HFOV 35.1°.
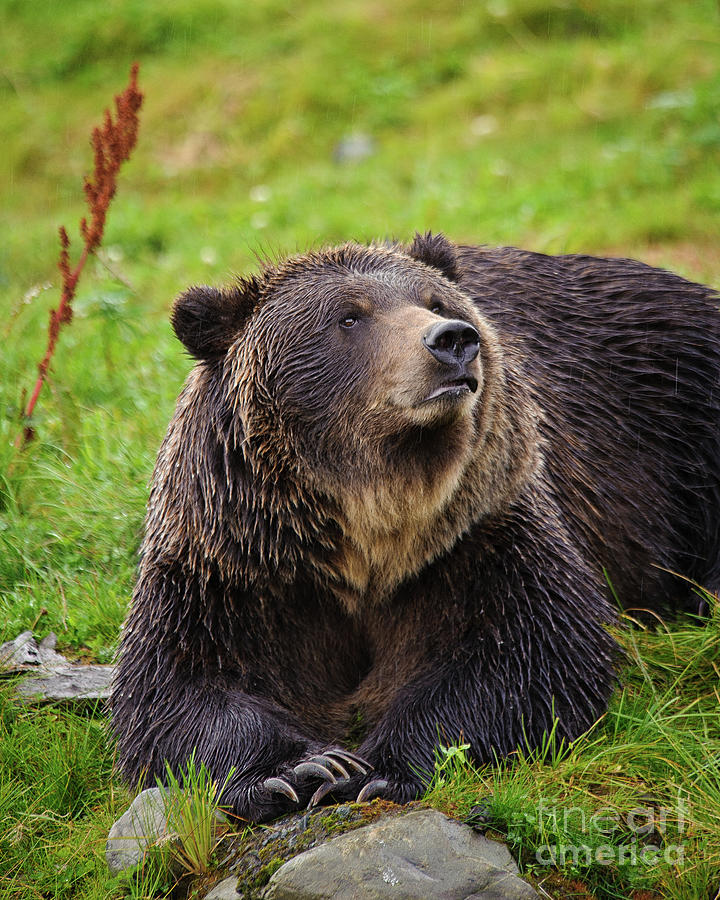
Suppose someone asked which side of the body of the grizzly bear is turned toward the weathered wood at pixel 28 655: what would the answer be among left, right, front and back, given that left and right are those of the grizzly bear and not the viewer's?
right

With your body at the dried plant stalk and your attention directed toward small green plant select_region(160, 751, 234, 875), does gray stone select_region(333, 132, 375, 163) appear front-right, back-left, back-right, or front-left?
back-left

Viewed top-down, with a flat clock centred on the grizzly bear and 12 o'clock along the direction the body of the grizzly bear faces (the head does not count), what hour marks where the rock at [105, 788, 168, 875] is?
The rock is roughly at 12 o'clock from the grizzly bear.

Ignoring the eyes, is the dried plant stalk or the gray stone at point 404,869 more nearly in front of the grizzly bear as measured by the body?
the gray stone

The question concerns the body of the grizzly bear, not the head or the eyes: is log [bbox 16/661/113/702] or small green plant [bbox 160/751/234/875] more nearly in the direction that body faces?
the small green plant

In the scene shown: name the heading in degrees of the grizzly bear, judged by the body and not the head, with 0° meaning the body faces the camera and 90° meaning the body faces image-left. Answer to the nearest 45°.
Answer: approximately 45°

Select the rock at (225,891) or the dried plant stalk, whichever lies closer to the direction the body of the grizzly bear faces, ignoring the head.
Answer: the rock

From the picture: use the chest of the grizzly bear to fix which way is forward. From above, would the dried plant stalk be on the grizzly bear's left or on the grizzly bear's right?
on the grizzly bear's right

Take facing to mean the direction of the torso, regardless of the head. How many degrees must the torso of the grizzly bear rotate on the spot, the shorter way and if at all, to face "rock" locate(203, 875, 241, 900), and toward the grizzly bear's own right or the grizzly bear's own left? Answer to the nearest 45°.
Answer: approximately 45° to the grizzly bear's own left

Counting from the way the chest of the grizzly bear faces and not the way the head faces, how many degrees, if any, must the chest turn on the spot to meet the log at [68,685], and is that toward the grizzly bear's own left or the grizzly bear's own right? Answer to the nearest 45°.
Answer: approximately 45° to the grizzly bear's own right
